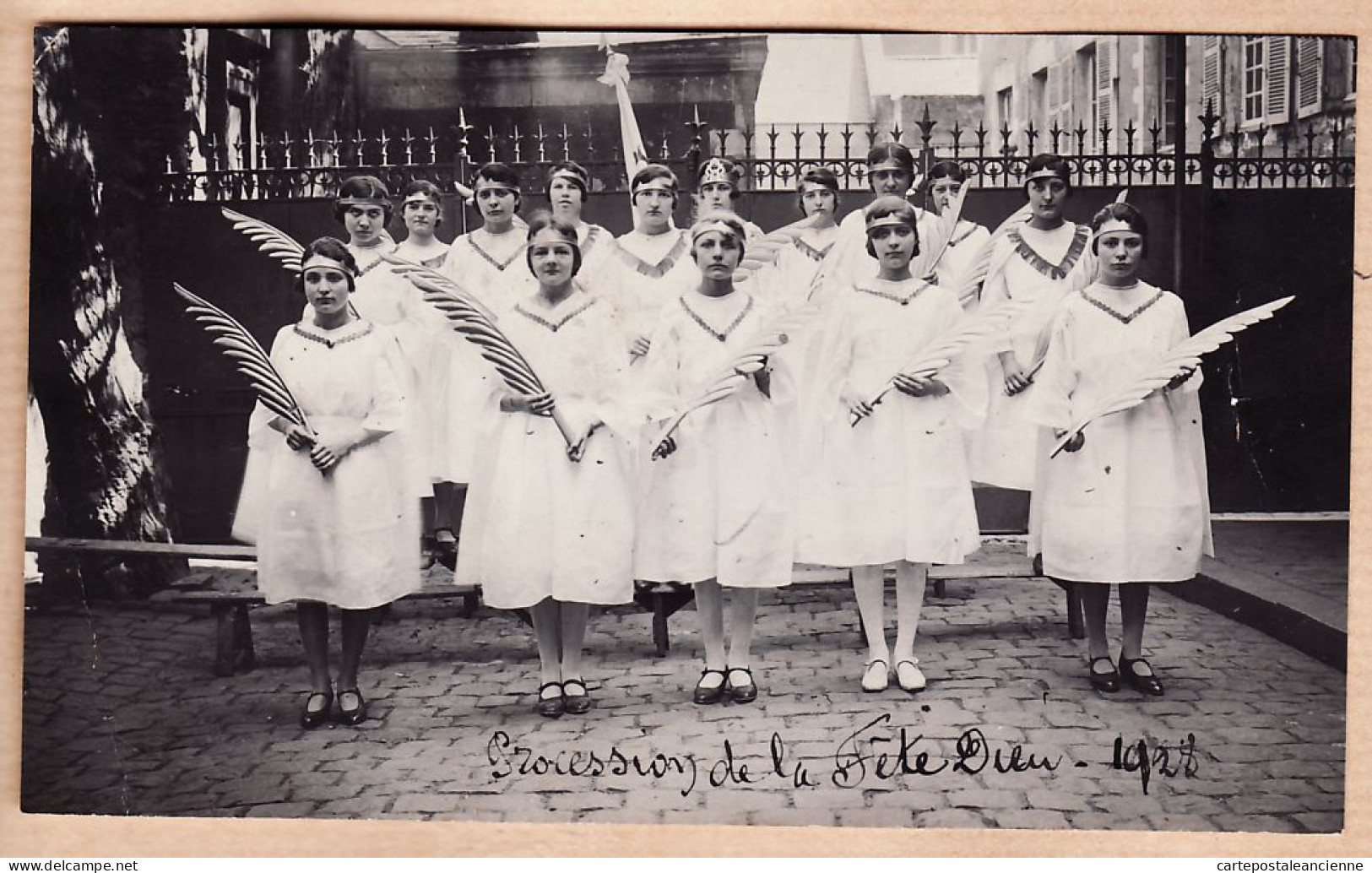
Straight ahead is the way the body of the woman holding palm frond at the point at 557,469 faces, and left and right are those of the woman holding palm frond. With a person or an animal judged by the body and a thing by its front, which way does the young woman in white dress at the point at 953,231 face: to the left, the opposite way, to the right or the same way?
the same way

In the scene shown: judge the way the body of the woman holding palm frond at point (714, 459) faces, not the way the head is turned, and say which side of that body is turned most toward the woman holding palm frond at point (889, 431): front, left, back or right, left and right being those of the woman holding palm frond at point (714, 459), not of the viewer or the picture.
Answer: left

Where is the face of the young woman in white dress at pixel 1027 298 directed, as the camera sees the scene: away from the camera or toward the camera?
toward the camera

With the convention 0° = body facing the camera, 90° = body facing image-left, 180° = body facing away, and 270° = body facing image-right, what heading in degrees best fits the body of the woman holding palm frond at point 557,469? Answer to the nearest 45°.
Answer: approximately 0°

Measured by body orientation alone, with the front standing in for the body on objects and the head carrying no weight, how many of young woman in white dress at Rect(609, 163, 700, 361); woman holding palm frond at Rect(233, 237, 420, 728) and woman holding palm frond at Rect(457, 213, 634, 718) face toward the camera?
3

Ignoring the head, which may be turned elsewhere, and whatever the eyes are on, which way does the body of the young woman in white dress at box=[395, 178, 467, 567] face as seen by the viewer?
toward the camera

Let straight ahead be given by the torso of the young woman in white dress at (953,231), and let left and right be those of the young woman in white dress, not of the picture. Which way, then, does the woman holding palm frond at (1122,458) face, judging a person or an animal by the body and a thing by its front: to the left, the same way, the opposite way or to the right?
the same way

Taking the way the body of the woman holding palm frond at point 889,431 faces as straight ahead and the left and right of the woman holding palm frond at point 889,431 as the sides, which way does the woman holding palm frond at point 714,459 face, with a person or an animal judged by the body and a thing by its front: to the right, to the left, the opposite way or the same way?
the same way

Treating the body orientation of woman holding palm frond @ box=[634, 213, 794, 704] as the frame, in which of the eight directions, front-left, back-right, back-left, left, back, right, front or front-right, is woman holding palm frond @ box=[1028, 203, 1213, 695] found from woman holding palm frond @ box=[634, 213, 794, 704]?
left

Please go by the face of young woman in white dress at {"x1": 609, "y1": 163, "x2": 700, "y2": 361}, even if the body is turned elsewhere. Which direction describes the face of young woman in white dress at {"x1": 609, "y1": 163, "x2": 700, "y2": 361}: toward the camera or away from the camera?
toward the camera

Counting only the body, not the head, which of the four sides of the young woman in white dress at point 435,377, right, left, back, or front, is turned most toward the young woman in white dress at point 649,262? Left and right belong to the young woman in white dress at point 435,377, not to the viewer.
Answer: left

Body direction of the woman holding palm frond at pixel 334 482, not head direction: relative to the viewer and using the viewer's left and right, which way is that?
facing the viewer

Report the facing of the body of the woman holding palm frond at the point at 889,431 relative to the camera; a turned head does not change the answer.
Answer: toward the camera

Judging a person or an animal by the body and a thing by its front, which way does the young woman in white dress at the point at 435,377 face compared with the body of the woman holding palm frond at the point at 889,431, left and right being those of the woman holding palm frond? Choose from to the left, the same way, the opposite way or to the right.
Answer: the same way

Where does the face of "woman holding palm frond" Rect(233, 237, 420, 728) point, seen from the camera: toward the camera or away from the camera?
toward the camera

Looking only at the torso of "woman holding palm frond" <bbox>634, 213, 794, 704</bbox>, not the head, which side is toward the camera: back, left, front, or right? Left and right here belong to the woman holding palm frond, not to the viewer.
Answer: front

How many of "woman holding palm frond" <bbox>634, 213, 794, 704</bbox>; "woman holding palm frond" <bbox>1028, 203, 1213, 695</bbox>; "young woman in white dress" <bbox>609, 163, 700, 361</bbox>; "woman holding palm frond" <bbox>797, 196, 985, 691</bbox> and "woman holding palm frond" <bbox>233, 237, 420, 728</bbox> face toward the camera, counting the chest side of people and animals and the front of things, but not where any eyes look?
5

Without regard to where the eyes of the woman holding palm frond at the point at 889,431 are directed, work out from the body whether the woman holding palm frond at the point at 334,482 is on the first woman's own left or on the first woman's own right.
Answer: on the first woman's own right
